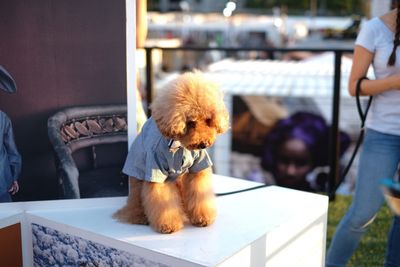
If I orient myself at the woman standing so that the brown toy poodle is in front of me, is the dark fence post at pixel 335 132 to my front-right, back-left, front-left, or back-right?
back-right

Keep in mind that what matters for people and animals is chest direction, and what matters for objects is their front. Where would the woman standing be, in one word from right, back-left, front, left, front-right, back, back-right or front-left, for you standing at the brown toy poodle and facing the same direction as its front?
left

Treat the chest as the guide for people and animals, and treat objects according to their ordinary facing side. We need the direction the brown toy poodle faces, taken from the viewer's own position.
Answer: facing the viewer and to the right of the viewer

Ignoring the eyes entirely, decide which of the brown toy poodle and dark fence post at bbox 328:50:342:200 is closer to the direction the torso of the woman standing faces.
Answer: the brown toy poodle

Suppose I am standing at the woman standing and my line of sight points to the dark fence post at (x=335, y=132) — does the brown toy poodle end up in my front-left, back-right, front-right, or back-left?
back-left
